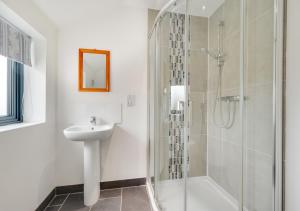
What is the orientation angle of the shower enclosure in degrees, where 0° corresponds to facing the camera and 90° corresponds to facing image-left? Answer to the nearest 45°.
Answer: approximately 45°

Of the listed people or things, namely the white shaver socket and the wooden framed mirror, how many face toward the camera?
2

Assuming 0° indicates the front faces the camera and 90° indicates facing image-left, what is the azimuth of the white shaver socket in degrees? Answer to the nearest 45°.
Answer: approximately 0°

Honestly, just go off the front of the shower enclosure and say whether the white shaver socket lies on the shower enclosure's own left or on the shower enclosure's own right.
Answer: on the shower enclosure's own right
